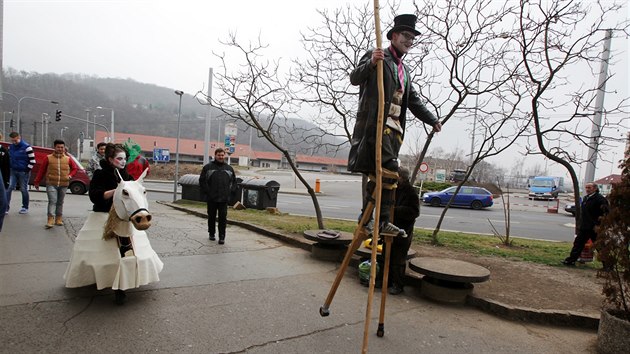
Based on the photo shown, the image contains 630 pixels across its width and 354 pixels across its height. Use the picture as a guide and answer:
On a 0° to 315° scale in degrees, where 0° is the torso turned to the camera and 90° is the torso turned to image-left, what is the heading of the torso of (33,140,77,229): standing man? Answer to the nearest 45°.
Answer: approximately 0°

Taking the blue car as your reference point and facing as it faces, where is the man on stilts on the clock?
The man on stilts is roughly at 9 o'clock from the blue car.

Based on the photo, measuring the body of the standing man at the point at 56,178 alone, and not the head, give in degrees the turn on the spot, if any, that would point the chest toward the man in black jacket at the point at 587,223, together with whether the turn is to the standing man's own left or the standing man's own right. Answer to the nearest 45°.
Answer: approximately 45° to the standing man's own left

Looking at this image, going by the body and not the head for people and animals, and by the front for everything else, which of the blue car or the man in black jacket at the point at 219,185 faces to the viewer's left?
the blue car

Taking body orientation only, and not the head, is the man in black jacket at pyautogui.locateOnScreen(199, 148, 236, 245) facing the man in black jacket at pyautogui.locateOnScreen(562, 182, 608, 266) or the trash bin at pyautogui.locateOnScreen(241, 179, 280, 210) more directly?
the man in black jacket

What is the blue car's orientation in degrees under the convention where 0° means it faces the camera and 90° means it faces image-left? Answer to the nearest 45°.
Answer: approximately 90°

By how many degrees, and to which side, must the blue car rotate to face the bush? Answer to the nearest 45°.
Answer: approximately 90° to its left

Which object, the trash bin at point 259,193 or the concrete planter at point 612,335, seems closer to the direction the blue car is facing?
the trash bin

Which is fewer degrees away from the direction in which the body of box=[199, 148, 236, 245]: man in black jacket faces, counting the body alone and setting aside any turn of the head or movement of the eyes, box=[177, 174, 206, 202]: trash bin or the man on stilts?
the man on stilts

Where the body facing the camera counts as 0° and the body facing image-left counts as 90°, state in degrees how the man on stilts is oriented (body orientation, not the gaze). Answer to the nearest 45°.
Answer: approximately 315°
